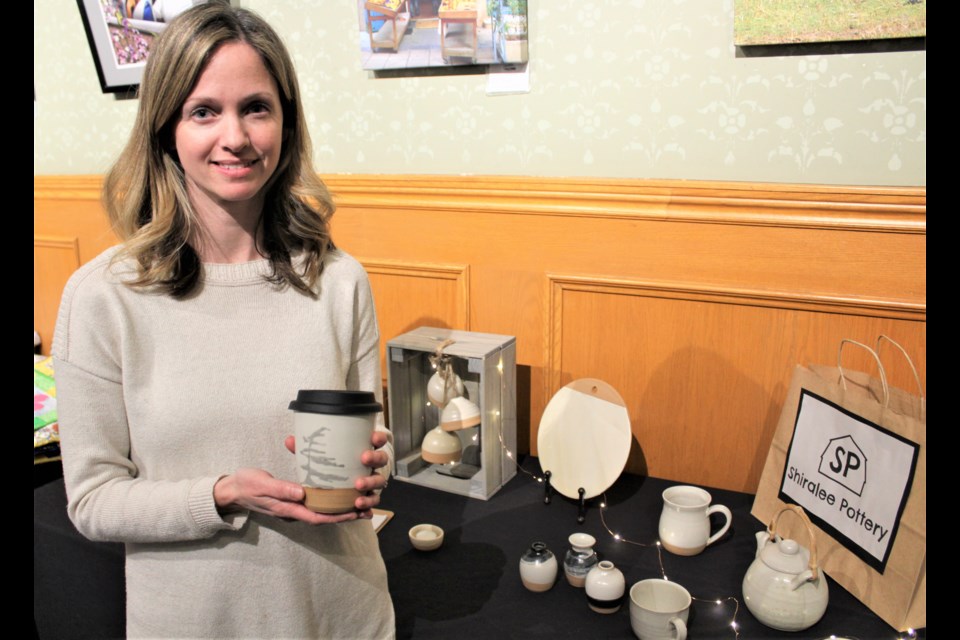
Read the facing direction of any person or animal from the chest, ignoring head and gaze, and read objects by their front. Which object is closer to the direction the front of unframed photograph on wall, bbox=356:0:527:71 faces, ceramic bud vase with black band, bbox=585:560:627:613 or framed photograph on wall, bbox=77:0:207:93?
the ceramic bud vase with black band

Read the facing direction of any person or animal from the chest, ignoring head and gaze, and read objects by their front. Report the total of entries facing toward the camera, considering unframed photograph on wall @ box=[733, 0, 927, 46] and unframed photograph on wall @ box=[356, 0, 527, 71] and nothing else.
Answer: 2

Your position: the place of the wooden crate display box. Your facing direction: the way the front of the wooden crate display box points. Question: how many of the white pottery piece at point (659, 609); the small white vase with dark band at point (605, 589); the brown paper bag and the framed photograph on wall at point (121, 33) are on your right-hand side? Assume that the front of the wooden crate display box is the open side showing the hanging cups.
1

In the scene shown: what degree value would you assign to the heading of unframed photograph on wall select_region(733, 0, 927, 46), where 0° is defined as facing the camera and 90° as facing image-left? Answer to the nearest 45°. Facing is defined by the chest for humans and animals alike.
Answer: approximately 0°

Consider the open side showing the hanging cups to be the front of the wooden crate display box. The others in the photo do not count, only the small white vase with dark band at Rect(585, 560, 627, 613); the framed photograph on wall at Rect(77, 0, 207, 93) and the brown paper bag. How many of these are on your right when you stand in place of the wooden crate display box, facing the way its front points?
1

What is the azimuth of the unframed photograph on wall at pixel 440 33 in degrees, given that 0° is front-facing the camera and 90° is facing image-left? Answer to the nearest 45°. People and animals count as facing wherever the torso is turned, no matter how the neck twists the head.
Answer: approximately 0°
